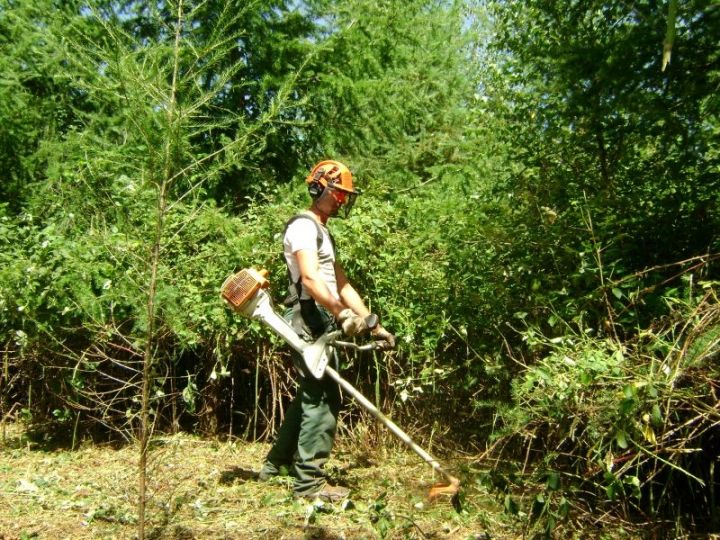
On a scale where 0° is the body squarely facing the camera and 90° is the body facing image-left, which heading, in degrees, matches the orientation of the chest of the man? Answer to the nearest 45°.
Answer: approximately 270°

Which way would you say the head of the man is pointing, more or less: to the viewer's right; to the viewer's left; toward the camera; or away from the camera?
to the viewer's right
